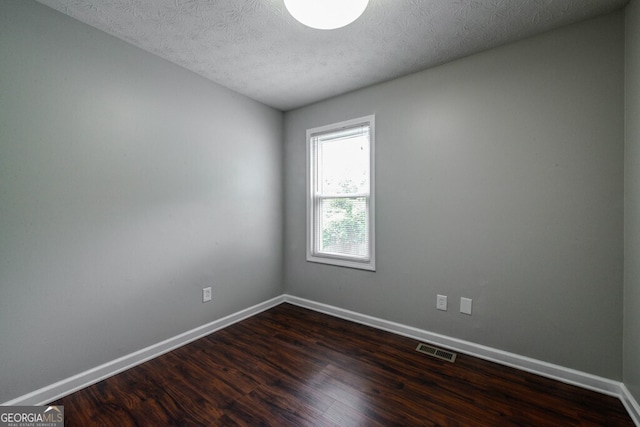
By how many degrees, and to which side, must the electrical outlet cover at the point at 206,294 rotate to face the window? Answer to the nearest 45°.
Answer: approximately 45° to its left

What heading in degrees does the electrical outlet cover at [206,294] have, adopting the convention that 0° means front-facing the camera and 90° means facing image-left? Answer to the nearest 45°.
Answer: approximately 315°

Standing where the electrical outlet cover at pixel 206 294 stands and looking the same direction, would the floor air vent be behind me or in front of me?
in front

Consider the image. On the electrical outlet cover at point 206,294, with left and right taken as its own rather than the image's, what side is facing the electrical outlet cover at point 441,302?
front

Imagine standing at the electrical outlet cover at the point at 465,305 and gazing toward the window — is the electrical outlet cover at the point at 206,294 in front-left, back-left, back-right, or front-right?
front-left

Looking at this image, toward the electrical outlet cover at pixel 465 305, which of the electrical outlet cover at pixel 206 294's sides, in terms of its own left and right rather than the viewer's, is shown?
front
